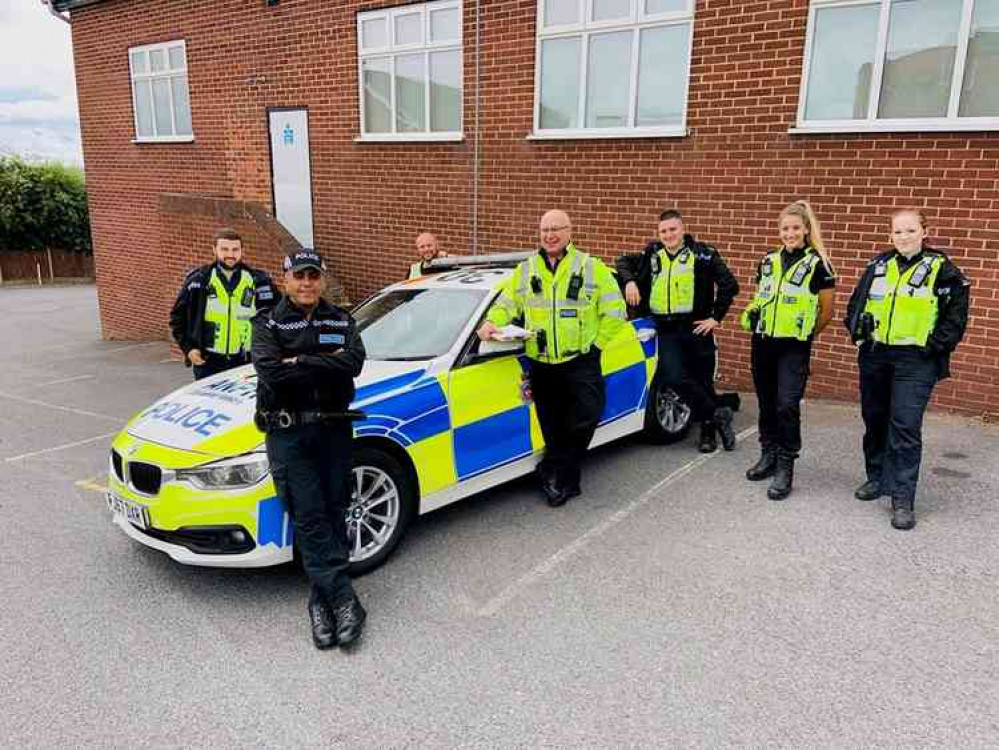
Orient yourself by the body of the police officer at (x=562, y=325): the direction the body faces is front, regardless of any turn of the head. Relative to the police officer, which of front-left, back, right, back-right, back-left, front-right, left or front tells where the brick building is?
back

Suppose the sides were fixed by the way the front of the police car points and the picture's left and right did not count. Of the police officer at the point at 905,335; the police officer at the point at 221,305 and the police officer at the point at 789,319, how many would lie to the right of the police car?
1

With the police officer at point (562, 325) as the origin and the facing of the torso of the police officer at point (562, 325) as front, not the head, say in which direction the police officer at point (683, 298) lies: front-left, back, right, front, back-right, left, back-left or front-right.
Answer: back-left

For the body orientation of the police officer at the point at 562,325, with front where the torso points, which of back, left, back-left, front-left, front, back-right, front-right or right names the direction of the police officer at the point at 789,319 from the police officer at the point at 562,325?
left

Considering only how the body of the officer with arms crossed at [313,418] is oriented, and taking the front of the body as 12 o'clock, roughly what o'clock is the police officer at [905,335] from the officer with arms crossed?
The police officer is roughly at 9 o'clock from the officer with arms crossed.

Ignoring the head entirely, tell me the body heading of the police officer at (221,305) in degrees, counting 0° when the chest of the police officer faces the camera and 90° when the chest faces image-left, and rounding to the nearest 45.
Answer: approximately 0°

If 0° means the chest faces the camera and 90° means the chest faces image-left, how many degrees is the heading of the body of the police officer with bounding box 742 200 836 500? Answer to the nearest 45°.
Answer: approximately 45°

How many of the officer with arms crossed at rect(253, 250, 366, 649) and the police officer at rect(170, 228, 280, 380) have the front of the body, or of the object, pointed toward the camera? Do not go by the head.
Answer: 2
